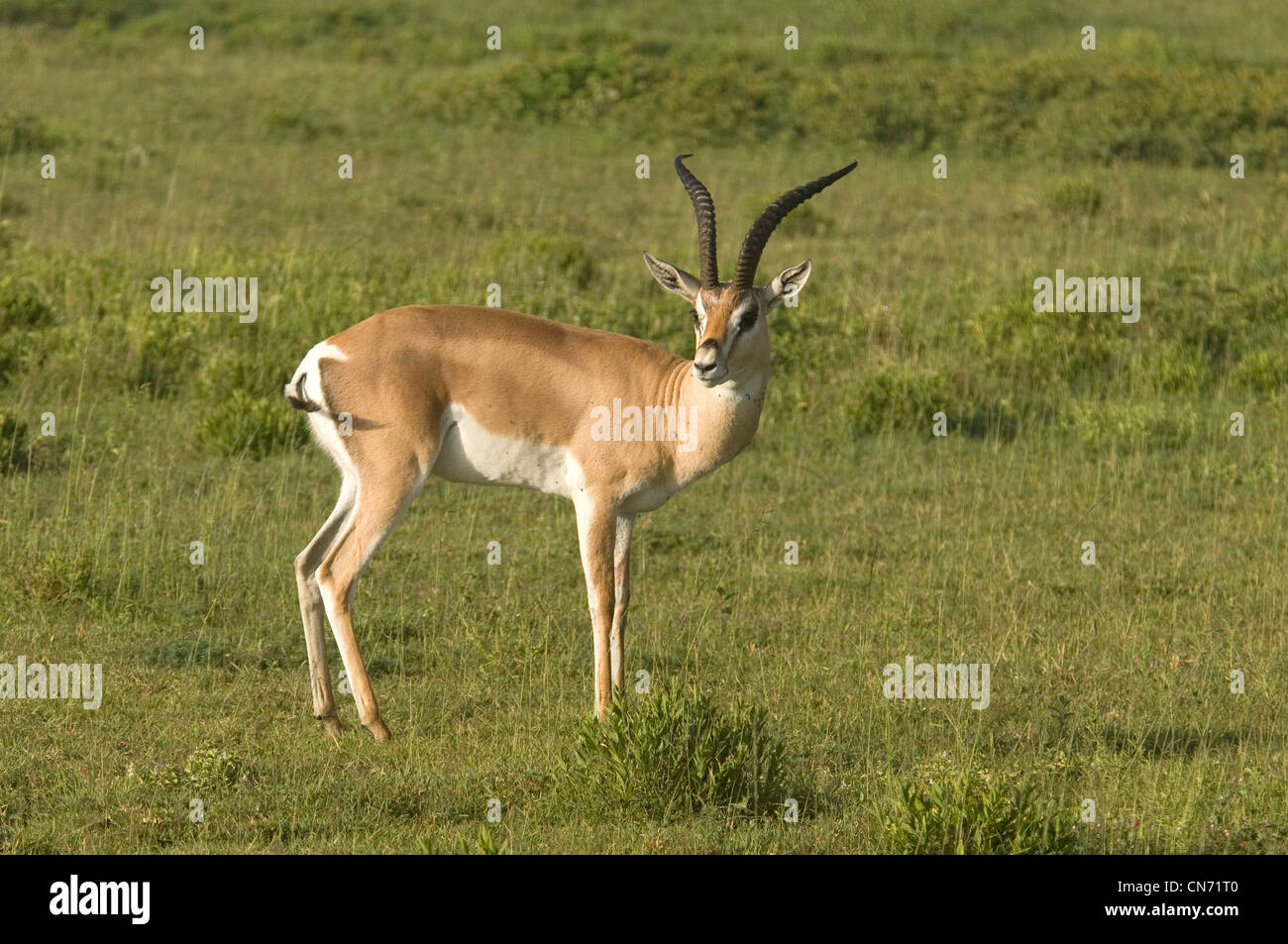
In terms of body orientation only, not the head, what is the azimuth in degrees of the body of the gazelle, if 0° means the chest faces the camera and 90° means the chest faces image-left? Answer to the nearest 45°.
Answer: approximately 270°

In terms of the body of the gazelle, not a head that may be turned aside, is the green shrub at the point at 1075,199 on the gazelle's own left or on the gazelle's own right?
on the gazelle's own left

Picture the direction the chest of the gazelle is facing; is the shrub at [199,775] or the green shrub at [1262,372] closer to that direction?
the green shrub

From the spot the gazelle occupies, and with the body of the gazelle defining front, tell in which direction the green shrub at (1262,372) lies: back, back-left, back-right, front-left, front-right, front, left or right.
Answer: front-left

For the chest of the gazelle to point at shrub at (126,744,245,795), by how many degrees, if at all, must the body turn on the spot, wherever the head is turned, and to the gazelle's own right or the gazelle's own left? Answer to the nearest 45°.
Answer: approximately 135° to the gazelle's own right

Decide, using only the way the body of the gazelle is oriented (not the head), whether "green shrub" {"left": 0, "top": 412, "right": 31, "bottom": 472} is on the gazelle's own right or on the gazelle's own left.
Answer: on the gazelle's own left
